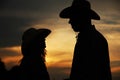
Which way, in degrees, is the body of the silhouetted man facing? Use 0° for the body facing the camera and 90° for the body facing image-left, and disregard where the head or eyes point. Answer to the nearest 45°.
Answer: approximately 90°

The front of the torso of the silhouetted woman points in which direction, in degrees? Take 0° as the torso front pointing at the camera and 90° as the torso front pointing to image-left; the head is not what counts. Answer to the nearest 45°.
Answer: approximately 270°

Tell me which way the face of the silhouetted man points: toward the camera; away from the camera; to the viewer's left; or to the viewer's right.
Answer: to the viewer's left
